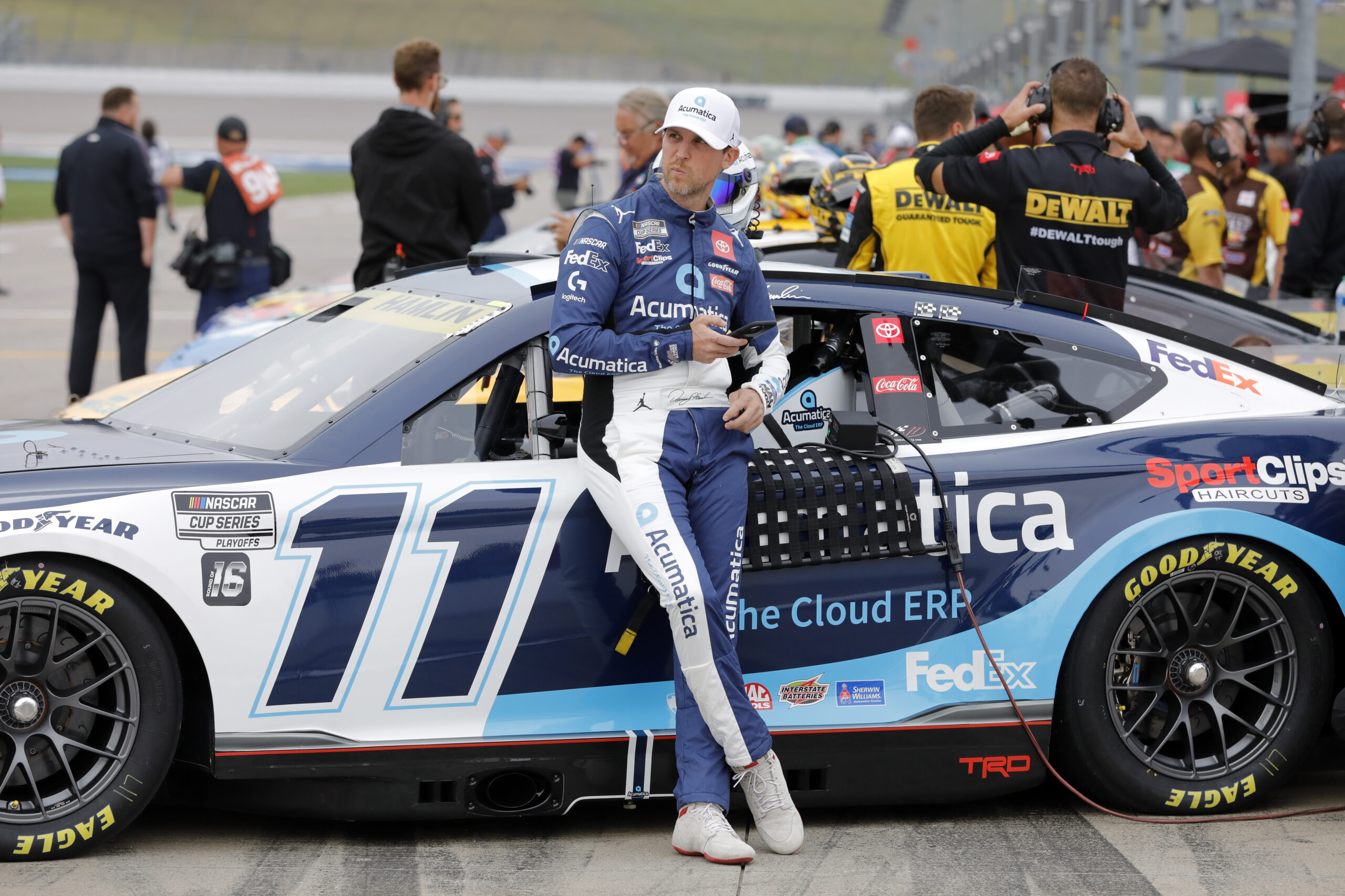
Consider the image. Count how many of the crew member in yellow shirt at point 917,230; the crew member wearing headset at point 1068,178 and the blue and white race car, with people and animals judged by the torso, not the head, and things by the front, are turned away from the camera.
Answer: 2

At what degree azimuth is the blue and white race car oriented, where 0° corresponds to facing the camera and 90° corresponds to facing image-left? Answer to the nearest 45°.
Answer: approximately 90°

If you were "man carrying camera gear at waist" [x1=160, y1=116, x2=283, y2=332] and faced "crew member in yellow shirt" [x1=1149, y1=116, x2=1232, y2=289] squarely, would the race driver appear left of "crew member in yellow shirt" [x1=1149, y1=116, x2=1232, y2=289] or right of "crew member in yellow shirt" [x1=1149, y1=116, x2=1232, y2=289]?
right

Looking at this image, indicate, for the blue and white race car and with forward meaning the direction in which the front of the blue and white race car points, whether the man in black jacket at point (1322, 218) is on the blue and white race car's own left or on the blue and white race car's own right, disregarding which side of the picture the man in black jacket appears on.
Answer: on the blue and white race car's own right

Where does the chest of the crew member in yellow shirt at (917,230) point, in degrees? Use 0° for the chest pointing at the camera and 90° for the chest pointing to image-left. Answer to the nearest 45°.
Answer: approximately 180°

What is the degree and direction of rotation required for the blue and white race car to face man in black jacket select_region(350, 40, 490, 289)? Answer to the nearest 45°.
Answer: approximately 90° to its right

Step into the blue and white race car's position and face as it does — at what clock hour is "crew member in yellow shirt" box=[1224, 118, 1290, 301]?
The crew member in yellow shirt is roughly at 4 o'clock from the blue and white race car.

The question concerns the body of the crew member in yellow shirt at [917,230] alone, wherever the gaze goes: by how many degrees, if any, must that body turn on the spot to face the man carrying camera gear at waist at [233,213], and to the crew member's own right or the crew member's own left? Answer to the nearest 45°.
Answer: approximately 45° to the crew member's own left

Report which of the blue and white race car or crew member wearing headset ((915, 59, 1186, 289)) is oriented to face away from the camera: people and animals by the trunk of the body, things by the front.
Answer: the crew member wearing headset

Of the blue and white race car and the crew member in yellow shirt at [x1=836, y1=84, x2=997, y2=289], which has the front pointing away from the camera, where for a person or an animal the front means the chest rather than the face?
the crew member in yellow shirt

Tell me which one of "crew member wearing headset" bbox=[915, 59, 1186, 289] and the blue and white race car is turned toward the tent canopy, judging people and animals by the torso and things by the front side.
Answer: the crew member wearing headset

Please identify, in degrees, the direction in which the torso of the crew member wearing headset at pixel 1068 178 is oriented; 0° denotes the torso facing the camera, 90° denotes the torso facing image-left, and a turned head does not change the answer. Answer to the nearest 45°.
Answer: approximately 180°

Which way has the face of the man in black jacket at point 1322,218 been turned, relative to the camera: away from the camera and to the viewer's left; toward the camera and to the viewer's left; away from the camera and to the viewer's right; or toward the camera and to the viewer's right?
away from the camera and to the viewer's left

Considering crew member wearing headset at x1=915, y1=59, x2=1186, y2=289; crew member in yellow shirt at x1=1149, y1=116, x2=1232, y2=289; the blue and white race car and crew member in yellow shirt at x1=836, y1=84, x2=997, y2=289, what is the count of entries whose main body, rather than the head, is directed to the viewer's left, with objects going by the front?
1

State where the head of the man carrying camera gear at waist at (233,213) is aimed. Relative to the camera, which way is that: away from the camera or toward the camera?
away from the camera
